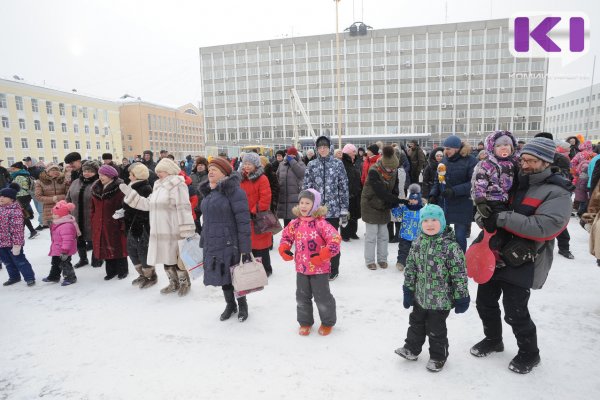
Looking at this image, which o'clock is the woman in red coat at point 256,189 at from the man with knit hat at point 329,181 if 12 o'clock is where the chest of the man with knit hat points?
The woman in red coat is roughly at 2 o'clock from the man with knit hat.

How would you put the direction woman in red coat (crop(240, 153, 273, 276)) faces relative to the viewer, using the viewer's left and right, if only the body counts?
facing the viewer and to the left of the viewer

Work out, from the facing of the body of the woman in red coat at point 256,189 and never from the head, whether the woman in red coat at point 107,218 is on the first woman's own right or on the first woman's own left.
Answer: on the first woman's own right

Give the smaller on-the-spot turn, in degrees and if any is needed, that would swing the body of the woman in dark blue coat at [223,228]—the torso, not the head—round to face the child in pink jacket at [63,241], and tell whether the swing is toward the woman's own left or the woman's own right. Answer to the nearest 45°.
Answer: approximately 90° to the woman's own right

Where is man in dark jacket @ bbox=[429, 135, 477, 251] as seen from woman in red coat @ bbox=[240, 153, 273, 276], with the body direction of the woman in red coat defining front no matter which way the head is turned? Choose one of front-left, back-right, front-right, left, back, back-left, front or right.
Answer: back-left

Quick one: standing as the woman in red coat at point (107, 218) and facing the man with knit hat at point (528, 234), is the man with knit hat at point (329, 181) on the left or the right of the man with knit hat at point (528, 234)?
left

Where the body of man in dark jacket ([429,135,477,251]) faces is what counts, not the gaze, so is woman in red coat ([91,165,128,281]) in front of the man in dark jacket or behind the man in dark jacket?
in front

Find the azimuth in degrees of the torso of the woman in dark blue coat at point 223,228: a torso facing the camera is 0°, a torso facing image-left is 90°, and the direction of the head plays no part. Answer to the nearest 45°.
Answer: approximately 45°

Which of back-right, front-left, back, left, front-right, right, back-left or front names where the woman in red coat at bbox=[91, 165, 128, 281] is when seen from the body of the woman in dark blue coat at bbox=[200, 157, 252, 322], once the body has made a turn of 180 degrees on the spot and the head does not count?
left

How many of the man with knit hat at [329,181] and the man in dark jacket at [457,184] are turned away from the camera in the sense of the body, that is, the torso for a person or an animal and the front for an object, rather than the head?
0

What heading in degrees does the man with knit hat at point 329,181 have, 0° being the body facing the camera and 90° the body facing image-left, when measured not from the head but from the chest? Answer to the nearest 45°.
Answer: approximately 0°

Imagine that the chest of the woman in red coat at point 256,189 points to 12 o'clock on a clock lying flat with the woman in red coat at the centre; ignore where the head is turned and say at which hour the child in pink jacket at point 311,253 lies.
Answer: The child in pink jacket is roughly at 10 o'clock from the woman in red coat.
